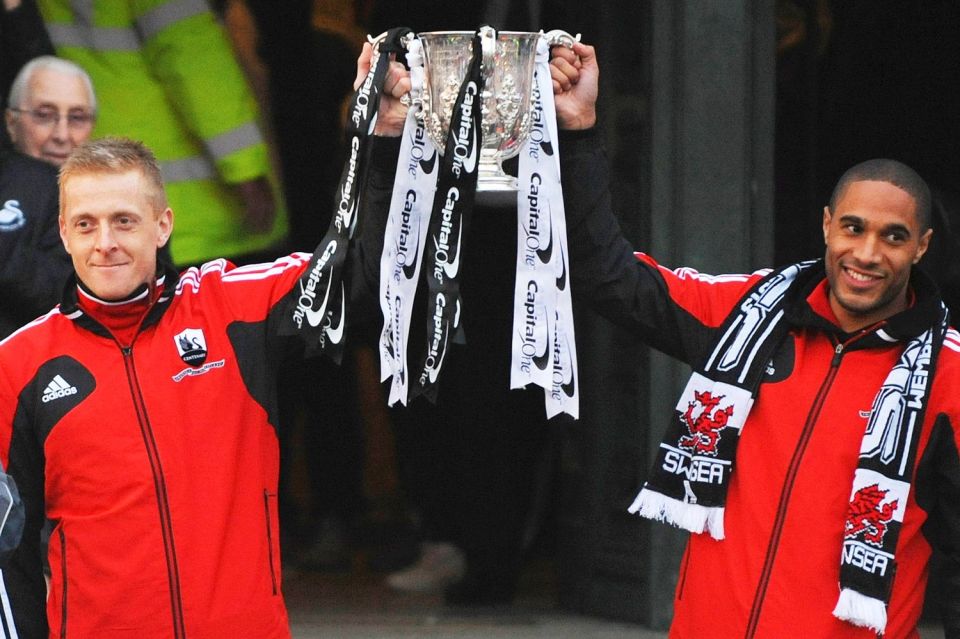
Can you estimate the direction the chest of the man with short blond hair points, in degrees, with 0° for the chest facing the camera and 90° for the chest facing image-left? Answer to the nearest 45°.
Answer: approximately 0°

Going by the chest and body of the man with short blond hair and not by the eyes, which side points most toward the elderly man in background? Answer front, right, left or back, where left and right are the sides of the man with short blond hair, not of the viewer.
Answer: back
